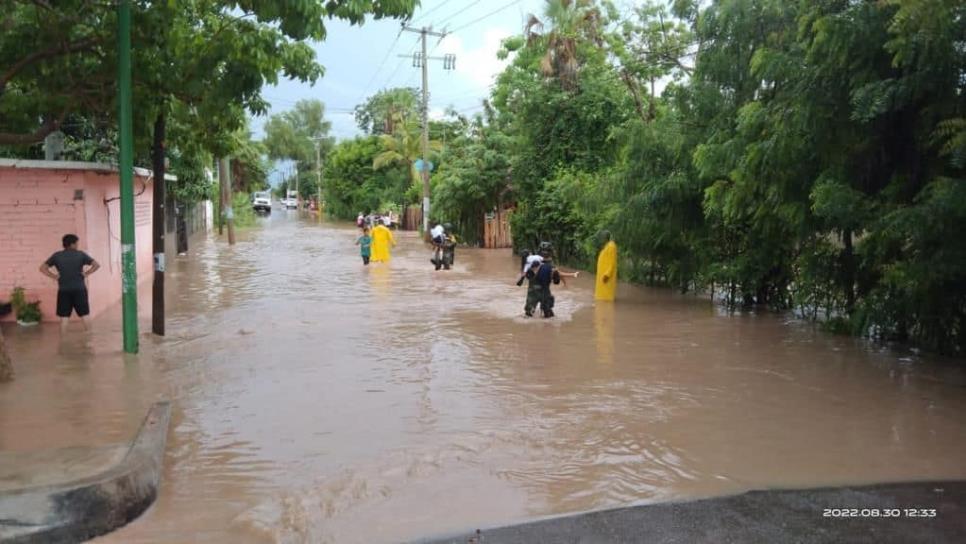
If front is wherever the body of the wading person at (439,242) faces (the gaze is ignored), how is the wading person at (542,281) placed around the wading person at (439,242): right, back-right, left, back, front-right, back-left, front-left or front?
back

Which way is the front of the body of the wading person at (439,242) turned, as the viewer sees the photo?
away from the camera

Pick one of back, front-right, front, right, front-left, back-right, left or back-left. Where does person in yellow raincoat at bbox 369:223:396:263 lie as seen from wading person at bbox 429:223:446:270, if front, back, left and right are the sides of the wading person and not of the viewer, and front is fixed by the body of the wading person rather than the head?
front-left

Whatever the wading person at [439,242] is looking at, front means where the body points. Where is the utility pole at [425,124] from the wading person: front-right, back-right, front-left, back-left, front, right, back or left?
front

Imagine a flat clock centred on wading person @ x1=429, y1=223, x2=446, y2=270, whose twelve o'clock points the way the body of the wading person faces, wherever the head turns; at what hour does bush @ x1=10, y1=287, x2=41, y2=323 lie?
The bush is roughly at 7 o'clock from the wading person.
